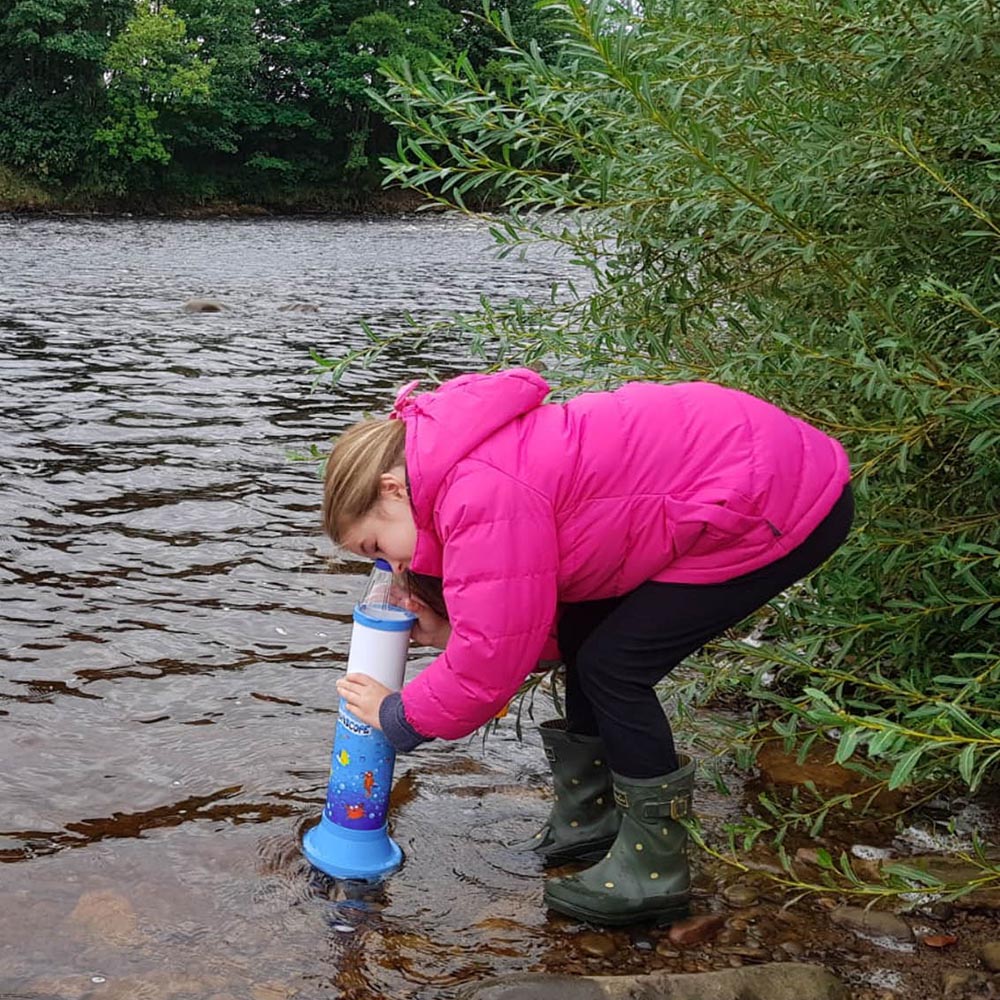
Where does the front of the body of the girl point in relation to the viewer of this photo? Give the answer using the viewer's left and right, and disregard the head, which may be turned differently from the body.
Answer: facing to the left of the viewer

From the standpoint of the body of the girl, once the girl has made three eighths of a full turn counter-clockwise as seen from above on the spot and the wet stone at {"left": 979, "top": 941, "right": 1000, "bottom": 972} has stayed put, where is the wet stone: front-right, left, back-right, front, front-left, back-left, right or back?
front-left

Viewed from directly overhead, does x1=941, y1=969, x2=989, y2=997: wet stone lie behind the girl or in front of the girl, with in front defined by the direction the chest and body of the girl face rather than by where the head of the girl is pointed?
behind
